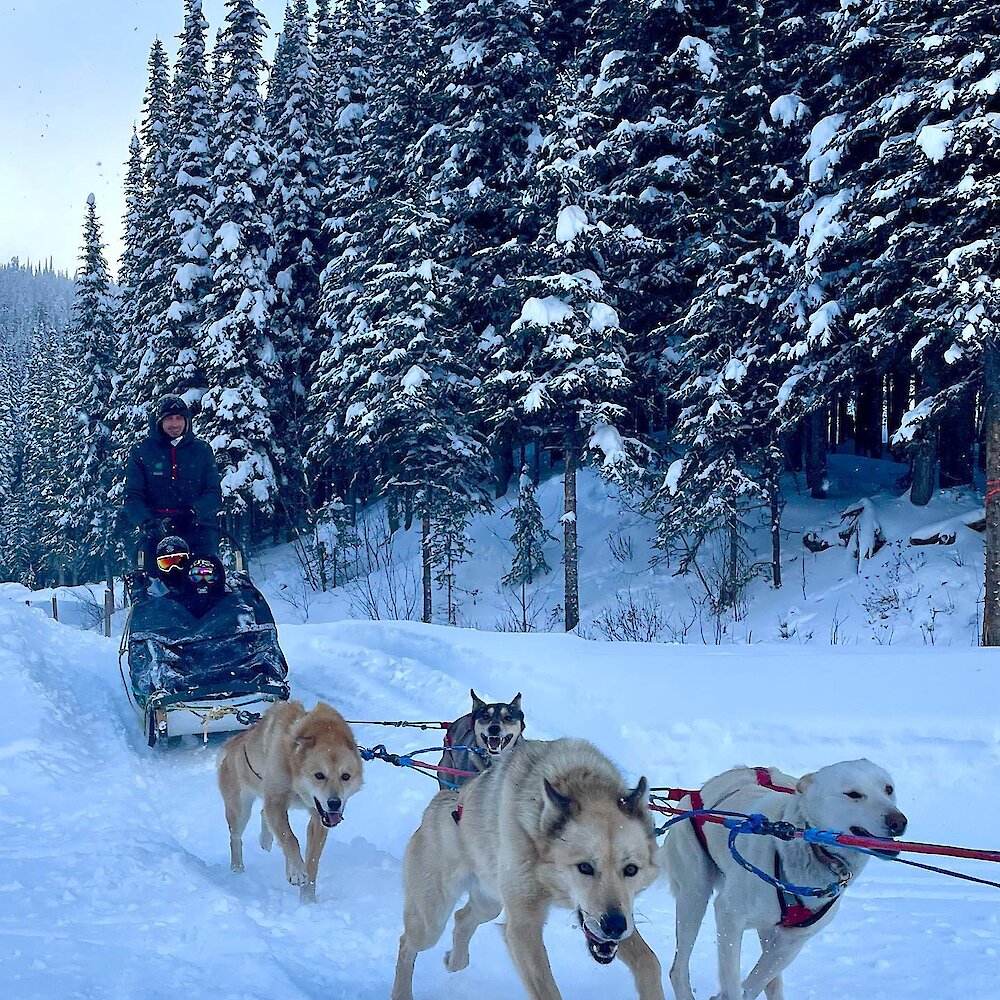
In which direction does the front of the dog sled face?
toward the camera

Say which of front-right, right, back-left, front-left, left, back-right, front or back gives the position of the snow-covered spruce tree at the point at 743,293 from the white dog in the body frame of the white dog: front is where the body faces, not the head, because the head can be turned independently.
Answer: back-left

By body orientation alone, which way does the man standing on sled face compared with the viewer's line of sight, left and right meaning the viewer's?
facing the viewer

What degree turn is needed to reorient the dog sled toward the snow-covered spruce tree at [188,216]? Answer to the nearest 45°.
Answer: approximately 180°

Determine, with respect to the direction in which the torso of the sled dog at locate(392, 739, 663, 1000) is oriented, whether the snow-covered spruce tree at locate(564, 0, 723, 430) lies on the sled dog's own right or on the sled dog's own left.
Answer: on the sled dog's own left

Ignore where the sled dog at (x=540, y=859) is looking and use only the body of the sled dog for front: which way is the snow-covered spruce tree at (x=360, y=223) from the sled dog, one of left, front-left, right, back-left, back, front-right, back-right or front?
back-left

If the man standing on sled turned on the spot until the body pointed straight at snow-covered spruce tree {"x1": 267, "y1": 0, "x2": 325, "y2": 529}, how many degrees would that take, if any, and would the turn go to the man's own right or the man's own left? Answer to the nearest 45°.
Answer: approximately 180°

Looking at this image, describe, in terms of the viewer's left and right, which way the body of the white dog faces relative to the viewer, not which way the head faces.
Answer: facing the viewer and to the right of the viewer

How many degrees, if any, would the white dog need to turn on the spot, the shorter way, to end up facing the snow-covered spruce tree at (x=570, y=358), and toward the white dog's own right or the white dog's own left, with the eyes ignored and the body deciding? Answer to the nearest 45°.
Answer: approximately 135° to the white dog's own left

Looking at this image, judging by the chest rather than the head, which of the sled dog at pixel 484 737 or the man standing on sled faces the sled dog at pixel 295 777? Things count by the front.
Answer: the man standing on sled

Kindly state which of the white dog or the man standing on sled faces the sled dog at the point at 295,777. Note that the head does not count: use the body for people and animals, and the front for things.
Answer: the man standing on sled
